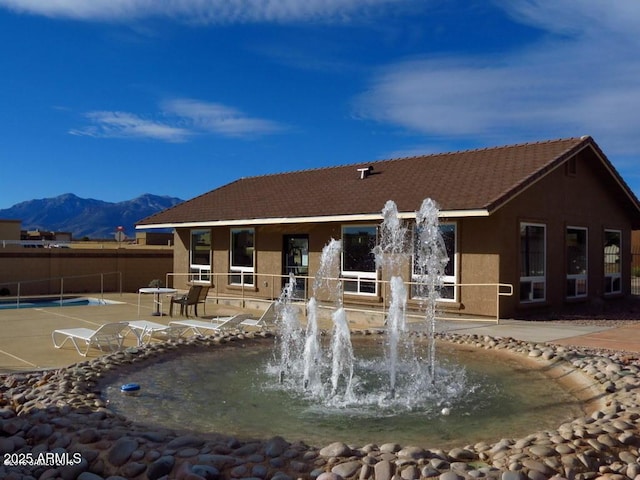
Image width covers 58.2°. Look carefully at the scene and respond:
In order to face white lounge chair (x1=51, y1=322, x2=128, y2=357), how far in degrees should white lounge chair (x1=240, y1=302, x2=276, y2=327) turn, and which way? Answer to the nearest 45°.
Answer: approximately 45° to its left

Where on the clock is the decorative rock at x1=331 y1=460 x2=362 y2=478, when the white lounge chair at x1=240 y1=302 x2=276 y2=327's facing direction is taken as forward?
The decorative rock is roughly at 9 o'clock from the white lounge chair.

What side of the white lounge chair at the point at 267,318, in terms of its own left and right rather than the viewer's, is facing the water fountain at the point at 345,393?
left

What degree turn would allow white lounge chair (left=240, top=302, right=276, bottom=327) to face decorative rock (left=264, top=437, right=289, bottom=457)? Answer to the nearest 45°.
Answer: approximately 90° to its left

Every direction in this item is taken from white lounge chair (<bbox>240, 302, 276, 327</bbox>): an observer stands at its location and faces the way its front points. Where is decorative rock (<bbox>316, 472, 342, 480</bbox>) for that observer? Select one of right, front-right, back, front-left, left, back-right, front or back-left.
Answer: left

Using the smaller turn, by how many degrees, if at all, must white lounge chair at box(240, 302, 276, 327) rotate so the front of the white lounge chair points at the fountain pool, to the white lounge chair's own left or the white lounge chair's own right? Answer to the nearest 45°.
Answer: approximately 90° to the white lounge chair's own left

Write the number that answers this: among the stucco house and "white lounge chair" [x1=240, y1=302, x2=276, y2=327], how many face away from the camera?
0

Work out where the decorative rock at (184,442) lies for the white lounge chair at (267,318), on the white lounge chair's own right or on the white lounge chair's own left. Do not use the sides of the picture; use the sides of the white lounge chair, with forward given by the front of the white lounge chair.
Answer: on the white lounge chair's own left

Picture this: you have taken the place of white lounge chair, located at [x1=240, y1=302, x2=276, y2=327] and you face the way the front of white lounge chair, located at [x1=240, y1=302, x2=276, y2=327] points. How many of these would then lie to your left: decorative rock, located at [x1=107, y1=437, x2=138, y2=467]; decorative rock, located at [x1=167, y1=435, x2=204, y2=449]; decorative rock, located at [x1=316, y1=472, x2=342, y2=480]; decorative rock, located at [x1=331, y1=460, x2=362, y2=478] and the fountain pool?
5

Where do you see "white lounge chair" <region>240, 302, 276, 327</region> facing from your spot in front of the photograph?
facing to the left of the viewer
